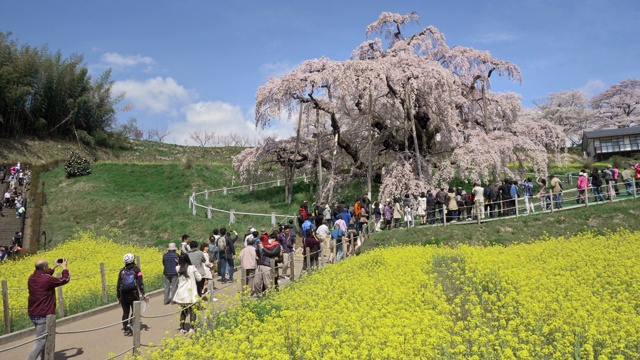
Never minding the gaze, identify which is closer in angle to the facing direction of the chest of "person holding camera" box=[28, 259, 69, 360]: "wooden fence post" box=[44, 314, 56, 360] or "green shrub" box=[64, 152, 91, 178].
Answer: the green shrub

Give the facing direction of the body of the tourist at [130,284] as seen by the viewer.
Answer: away from the camera

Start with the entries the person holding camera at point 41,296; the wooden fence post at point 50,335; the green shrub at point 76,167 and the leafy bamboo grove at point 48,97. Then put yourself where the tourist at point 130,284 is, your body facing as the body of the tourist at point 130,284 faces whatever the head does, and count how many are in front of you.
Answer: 2

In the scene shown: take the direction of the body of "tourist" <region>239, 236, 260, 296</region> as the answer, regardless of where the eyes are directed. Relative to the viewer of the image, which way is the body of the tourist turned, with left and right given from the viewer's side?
facing away from the viewer and to the right of the viewer

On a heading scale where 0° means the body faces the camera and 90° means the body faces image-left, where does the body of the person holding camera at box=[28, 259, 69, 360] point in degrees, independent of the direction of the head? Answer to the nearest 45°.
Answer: approximately 225°

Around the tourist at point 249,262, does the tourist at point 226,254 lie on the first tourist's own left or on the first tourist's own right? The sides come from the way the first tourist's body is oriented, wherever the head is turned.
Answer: on the first tourist's own left

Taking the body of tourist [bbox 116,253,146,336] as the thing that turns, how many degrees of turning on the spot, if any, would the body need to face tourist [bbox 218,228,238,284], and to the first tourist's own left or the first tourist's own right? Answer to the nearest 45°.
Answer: approximately 45° to the first tourist's own right

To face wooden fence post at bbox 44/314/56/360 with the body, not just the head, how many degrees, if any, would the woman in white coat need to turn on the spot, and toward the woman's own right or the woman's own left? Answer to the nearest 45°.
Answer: approximately 135° to the woman's own left

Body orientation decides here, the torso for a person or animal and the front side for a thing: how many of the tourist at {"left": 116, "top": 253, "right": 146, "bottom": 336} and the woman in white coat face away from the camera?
2

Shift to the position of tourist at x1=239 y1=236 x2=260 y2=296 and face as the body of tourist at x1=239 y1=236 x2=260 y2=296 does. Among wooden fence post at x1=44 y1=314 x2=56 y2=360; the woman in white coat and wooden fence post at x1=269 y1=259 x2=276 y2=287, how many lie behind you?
2

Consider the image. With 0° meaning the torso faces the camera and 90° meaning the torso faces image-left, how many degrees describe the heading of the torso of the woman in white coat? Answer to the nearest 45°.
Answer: approximately 180°

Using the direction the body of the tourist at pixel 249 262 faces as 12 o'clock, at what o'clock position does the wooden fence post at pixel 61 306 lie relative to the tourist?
The wooden fence post is roughly at 8 o'clock from the tourist.
